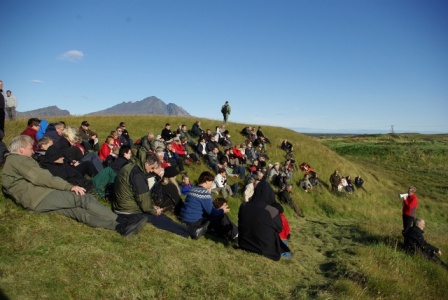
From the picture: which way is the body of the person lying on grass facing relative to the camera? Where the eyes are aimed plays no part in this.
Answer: to the viewer's right

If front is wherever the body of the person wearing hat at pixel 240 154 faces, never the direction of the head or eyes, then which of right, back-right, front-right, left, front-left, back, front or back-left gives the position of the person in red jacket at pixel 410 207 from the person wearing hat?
front

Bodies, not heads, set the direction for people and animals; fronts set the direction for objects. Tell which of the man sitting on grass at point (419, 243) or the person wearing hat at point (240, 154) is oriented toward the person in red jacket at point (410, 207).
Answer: the person wearing hat

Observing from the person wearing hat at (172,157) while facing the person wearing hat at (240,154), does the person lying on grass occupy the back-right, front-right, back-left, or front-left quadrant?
back-right

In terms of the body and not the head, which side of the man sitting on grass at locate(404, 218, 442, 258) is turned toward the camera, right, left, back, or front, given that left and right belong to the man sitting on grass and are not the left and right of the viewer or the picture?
right

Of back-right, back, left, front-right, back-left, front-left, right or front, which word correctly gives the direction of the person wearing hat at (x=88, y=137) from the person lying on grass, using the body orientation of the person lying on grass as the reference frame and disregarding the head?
left

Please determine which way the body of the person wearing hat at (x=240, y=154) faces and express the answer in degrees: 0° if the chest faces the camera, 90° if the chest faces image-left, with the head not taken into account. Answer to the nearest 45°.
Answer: approximately 315°

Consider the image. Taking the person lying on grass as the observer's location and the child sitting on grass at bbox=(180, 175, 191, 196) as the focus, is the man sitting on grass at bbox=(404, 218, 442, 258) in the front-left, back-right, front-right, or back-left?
front-right

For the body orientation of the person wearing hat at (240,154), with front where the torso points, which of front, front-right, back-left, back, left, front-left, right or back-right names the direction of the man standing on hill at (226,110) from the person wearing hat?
back-left

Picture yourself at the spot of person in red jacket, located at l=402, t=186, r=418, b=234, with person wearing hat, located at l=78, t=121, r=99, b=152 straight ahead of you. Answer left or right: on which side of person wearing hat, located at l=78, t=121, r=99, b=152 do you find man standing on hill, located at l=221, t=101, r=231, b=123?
right
